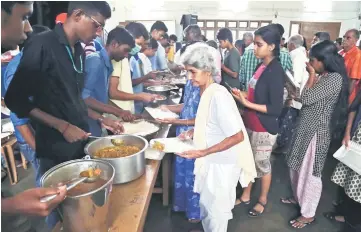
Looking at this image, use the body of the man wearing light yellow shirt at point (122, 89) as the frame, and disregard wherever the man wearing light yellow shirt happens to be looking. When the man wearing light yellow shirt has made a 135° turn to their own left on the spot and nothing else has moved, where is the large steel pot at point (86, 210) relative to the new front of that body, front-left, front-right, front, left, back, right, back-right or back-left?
back-left

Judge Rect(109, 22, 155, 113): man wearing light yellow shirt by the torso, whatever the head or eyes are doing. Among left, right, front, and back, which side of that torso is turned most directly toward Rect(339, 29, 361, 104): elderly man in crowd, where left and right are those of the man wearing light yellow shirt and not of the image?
front

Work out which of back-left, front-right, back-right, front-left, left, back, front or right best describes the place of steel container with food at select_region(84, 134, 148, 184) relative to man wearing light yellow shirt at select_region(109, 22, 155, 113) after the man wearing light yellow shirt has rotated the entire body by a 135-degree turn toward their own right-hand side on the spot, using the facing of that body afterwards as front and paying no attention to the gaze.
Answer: front-left

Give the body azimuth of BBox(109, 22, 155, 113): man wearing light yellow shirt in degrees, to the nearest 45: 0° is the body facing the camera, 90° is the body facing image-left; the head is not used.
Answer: approximately 270°

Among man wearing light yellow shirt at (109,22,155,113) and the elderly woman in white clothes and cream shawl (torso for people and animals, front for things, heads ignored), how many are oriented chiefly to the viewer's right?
1

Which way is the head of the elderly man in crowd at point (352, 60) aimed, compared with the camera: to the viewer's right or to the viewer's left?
to the viewer's left

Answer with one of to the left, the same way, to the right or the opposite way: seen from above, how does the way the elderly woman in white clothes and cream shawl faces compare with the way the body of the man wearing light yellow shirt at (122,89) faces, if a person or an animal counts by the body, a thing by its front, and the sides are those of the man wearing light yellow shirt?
the opposite way

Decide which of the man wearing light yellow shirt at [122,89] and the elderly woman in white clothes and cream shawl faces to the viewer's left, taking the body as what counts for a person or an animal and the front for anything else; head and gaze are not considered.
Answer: the elderly woman in white clothes and cream shawl

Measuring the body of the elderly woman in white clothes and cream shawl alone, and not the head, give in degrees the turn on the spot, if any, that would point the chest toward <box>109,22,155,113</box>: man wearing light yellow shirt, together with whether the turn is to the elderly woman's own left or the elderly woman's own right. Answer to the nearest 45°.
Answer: approximately 45° to the elderly woman's own right

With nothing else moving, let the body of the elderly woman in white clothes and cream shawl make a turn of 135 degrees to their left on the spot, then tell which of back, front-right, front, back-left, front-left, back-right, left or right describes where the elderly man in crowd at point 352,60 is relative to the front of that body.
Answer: left

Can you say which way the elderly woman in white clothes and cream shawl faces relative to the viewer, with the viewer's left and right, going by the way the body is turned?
facing to the left of the viewer
